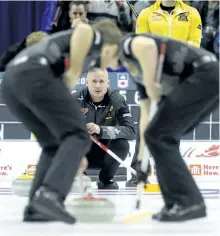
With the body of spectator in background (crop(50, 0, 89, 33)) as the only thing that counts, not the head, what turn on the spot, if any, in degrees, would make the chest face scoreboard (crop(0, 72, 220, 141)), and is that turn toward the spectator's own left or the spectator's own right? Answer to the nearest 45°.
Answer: approximately 45° to the spectator's own left

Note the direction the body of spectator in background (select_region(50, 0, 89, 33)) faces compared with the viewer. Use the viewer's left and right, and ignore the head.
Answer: facing the viewer

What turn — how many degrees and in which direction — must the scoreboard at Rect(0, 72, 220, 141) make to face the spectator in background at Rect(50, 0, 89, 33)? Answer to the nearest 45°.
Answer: approximately 135° to its right

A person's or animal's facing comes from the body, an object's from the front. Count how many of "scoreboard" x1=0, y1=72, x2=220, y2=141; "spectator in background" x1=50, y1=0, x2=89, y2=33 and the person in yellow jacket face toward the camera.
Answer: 3
